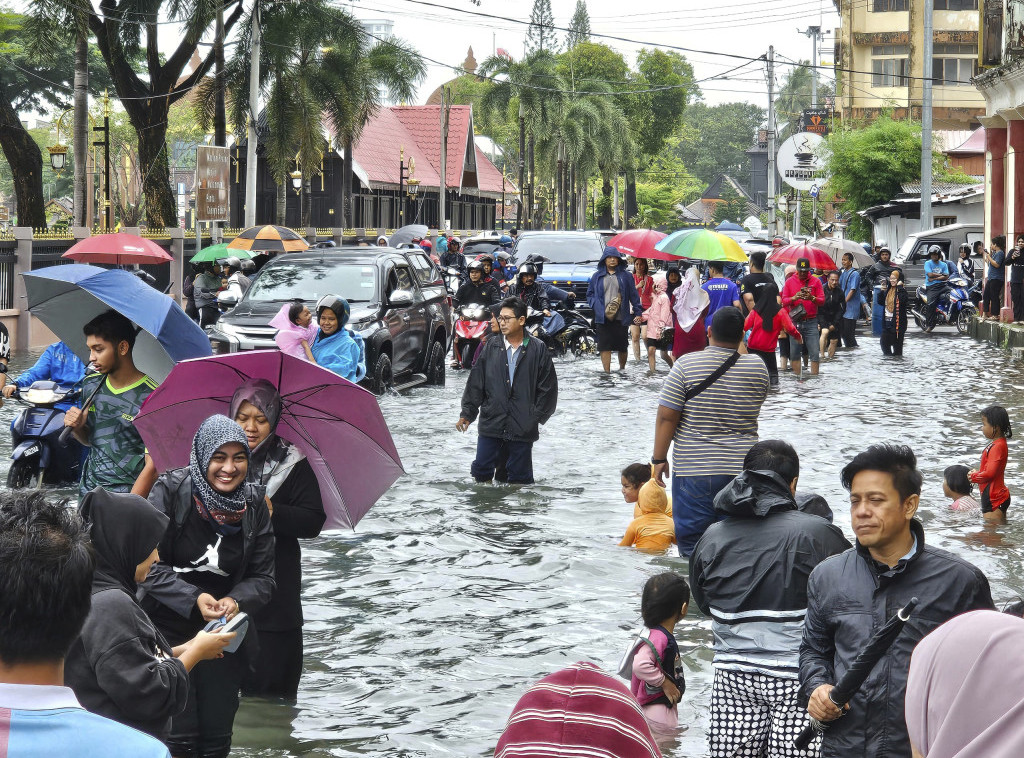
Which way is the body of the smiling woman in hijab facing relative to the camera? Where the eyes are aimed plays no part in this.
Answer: toward the camera

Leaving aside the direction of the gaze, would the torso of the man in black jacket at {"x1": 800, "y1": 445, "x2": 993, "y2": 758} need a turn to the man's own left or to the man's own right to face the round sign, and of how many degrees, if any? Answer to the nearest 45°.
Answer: approximately 135° to the man's own right

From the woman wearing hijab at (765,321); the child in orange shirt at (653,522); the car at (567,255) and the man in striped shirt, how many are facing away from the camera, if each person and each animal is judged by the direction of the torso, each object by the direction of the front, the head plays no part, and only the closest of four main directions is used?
3

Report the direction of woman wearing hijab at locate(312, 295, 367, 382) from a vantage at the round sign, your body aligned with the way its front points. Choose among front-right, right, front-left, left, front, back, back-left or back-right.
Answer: front

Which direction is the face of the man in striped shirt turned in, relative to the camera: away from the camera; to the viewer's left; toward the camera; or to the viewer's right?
away from the camera

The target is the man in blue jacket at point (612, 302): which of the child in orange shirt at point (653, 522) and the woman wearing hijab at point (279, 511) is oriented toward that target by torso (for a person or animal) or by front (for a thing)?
the child in orange shirt

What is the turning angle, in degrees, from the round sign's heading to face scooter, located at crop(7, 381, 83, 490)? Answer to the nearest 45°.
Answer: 0° — it already faces it

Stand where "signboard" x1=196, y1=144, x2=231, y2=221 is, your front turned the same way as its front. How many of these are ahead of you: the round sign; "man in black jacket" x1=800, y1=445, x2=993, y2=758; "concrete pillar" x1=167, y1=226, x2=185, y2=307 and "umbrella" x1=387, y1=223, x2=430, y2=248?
1

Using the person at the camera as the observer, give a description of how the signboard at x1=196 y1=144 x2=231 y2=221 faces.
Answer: facing the viewer

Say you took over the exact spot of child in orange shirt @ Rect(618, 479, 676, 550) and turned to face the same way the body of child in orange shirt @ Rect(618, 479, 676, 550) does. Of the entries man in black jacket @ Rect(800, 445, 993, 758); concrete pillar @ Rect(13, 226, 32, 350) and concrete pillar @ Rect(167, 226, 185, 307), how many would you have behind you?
1

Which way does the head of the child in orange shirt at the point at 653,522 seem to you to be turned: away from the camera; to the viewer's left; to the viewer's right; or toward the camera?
away from the camera
